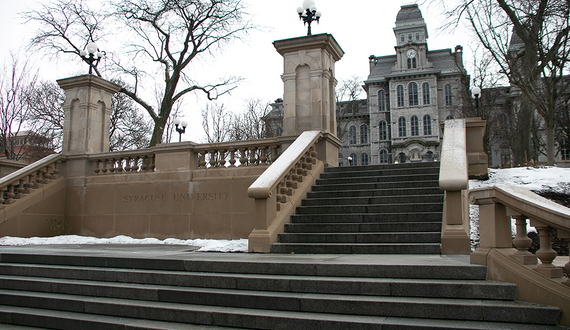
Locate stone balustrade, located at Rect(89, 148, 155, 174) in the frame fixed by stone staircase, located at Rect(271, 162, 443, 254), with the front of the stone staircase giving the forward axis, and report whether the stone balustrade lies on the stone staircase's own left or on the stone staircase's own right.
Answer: on the stone staircase's own right

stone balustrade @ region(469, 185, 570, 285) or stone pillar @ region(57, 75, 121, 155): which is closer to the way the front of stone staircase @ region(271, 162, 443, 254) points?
the stone balustrade

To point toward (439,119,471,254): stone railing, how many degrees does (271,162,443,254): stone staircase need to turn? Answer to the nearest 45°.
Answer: approximately 45° to its left

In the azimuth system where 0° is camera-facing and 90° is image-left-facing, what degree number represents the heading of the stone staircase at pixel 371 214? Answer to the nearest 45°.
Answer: approximately 0°

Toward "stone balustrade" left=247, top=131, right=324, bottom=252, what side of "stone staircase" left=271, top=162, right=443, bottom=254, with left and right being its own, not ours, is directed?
right

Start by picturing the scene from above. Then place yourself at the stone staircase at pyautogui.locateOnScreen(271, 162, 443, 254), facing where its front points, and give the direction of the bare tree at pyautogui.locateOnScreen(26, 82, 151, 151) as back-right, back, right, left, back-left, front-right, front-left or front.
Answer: back-right
